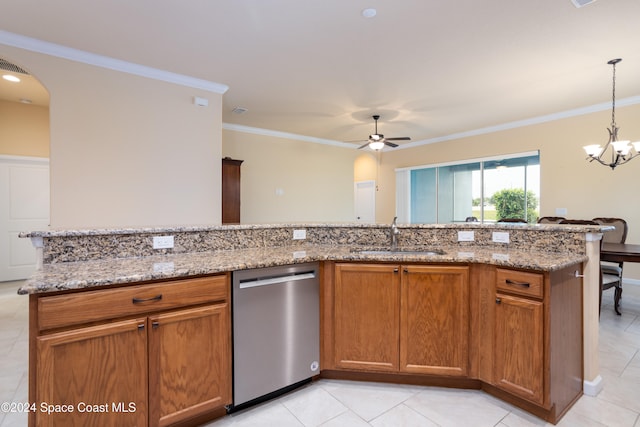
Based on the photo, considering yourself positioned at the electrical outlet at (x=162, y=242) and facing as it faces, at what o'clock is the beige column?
The beige column is roughly at 10 o'clock from the electrical outlet.

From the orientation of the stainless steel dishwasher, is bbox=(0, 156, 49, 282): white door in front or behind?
behind

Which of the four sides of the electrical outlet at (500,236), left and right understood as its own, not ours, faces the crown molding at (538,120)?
back

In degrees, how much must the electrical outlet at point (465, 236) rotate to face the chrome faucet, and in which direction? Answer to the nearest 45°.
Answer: approximately 45° to its right

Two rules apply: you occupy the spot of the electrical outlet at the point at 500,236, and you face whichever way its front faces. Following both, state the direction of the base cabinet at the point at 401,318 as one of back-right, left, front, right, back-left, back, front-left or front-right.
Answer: front-right

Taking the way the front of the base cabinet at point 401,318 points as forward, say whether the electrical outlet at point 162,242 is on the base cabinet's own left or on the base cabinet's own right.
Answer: on the base cabinet's own right

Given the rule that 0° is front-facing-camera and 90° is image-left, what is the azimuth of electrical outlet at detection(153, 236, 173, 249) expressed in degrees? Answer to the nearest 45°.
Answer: approximately 0°

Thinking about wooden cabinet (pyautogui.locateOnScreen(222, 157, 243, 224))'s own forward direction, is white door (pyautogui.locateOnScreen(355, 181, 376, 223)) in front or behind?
in front

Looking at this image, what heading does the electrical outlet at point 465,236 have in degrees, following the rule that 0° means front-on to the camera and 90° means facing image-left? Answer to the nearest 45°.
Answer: approximately 0°
